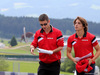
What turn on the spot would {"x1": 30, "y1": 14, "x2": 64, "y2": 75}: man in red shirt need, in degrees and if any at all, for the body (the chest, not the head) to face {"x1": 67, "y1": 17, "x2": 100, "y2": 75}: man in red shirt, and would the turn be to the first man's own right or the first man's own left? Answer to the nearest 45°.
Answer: approximately 90° to the first man's own left

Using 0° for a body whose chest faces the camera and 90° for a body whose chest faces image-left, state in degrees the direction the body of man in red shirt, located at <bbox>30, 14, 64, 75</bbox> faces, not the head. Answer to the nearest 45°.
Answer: approximately 45°
